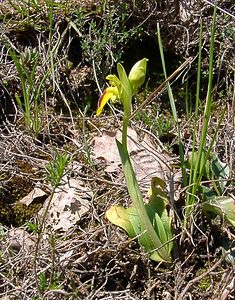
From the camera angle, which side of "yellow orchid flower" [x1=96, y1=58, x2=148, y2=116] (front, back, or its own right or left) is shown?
left
